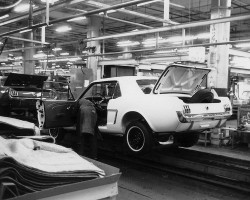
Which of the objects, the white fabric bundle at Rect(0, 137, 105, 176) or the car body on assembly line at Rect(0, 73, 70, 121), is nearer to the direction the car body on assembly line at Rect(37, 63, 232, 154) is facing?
the car body on assembly line

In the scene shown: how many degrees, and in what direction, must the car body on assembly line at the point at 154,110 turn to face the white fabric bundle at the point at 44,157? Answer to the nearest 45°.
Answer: approximately 135° to its left

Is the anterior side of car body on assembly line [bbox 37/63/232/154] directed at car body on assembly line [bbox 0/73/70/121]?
yes

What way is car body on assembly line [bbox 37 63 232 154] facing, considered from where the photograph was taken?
facing away from the viewer and to the left of the viewer
